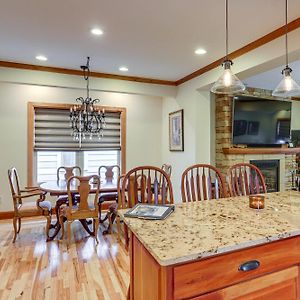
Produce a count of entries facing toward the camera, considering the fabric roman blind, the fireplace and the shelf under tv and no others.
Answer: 3

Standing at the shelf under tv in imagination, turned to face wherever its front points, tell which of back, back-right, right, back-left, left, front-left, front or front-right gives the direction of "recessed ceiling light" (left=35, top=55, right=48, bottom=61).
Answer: front-right

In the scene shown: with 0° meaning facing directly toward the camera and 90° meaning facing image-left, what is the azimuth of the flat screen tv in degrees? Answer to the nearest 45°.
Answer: approximately 315°

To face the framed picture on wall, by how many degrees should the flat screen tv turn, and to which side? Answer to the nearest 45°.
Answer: approximately 90° to its right

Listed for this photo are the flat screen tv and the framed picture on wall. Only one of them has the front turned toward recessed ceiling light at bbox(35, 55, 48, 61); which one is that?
the framed picture on wall

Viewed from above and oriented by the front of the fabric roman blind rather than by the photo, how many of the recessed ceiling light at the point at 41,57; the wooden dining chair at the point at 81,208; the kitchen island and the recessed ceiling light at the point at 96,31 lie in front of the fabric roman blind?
4

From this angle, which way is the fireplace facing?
toward the camera

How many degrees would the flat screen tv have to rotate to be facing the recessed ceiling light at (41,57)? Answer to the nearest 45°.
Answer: approximately 90° to its right

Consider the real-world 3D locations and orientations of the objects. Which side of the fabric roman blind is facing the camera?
front

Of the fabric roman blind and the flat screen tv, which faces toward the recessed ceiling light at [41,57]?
the fabric roman blind
